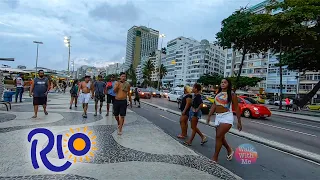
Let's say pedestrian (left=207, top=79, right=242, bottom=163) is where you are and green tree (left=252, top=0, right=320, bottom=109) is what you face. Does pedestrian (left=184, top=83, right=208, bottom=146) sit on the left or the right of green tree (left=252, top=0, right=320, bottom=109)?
left

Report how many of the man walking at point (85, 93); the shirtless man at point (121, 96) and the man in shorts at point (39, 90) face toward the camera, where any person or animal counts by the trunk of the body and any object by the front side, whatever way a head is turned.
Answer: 3

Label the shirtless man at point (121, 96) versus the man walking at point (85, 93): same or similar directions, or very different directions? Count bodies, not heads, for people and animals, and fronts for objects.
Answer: same or similar directions

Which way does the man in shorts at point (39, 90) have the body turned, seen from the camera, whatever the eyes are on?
toward the camera

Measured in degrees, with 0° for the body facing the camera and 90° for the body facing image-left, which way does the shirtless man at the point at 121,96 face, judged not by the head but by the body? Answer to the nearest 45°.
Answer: approximately 0°

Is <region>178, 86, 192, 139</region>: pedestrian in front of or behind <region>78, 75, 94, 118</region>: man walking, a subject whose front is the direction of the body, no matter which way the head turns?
in front

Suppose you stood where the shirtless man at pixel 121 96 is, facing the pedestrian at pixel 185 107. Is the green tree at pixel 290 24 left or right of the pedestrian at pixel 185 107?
left

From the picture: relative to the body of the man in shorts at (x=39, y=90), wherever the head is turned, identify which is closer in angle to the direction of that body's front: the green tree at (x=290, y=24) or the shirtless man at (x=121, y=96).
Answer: the shirtless man
